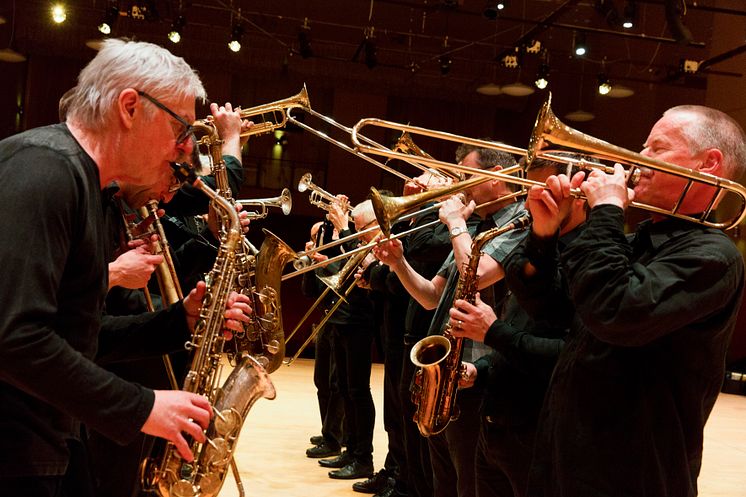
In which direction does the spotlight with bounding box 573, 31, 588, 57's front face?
toward the camera

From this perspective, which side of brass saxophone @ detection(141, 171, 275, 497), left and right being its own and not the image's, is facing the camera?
right

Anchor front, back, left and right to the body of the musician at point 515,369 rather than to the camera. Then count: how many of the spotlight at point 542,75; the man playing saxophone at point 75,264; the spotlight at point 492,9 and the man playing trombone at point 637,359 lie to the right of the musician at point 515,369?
2

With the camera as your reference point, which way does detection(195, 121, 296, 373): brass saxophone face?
facing to the right of the viewer

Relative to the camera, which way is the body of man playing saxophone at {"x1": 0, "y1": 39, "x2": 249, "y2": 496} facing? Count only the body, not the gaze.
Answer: to the viewer's right

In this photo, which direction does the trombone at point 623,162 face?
to the viewer's left

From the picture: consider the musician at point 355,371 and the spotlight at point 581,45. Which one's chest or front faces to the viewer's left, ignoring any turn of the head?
the musician

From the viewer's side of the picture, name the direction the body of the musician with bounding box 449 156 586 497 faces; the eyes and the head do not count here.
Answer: to the viewer's left

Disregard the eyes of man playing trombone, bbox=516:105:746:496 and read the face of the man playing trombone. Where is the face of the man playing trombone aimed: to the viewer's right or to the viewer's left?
to the viewer's left

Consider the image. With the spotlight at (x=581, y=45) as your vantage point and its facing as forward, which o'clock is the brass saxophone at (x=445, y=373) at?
The brass saxophone is roughly at 12 o'clock from the spotlight.

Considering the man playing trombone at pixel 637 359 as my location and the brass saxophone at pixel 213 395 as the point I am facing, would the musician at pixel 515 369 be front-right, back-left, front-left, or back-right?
front-right

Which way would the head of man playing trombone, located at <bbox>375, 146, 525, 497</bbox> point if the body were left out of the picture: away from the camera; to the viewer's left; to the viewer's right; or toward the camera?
to the viewer's left

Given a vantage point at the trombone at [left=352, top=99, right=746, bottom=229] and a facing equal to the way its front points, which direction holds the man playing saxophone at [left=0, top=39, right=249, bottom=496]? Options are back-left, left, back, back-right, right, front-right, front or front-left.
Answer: front-left

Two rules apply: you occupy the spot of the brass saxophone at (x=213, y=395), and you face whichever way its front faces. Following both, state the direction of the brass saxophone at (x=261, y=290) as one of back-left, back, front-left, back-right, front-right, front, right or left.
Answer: left
